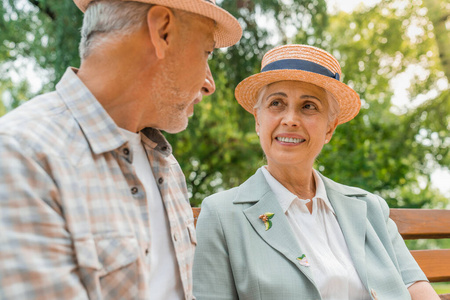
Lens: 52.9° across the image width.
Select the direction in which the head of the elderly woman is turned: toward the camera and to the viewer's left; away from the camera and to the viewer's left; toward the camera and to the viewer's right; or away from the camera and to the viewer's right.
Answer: toward the camera and to the viewer's left

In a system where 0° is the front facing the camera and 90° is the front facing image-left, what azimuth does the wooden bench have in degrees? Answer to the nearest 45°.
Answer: approximately 0°

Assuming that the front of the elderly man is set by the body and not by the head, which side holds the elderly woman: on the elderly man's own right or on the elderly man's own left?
on the elderly man's own left
